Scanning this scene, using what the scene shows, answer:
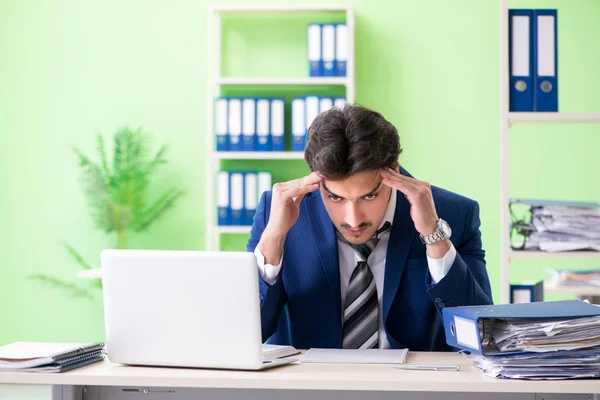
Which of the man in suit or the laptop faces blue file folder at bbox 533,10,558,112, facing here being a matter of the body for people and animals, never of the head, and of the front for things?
the laptop

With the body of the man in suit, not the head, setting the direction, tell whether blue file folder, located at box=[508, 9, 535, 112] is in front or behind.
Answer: behind

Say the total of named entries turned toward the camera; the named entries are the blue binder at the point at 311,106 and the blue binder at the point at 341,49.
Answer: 2

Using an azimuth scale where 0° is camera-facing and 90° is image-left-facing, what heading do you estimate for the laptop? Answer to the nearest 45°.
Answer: approximately 225°

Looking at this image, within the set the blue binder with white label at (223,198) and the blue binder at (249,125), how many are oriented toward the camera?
2

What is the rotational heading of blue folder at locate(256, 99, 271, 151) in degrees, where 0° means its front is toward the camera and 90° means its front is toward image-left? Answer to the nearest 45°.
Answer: approximately 0°

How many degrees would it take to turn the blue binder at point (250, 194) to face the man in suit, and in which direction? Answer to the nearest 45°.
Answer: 0° — it already faces them

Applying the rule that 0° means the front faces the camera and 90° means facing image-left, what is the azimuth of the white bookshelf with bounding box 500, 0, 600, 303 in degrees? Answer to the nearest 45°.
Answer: approximately 0°
